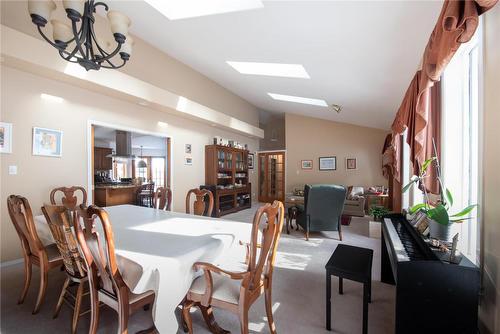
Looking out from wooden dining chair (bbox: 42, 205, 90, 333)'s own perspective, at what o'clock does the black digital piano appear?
The black digital piano is roughly at 3 o'clock from the wooden dining chair.

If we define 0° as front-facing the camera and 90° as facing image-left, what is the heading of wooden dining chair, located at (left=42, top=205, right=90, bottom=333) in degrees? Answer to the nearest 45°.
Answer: approximately 225°

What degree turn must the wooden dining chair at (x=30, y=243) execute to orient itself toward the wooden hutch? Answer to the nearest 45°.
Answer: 0° — it already faces it

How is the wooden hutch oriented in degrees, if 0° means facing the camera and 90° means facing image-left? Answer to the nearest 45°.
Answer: approximately 315°

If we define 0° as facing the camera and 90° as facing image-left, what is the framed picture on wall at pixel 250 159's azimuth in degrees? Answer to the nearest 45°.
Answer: approximately 315°

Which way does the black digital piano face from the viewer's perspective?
to the viewer's left

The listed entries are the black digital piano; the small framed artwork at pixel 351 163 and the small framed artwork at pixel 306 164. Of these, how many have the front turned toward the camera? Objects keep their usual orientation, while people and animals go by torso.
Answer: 2

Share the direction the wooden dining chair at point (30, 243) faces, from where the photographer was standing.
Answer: facing away from the viewer and to the right of the viewer

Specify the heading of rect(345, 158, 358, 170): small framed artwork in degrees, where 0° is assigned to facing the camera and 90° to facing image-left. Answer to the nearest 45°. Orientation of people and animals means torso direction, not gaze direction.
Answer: approximately 0°

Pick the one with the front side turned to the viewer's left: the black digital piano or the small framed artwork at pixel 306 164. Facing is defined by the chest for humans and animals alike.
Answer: the black digital piano
